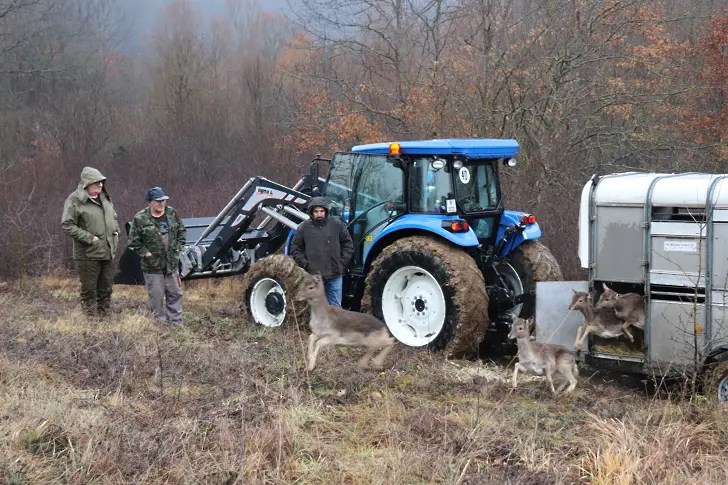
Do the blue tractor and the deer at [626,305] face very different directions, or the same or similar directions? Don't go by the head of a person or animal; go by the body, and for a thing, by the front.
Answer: same or similar directions

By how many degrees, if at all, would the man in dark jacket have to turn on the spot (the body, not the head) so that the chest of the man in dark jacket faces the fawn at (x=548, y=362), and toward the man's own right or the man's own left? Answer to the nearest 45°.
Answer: approximately 45° to the man's own left

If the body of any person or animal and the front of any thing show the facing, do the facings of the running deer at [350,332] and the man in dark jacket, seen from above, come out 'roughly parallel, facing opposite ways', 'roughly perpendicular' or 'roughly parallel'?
roughly perpendicular

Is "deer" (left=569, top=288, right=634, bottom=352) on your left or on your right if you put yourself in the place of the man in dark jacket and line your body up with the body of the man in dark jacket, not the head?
on your left

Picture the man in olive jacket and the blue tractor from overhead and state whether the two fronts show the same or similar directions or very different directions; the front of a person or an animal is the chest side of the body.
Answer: very different directions

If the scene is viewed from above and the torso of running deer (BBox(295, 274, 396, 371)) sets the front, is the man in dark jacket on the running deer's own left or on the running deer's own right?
on the running deer's own right

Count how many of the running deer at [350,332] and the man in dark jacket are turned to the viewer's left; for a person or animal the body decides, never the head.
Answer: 1

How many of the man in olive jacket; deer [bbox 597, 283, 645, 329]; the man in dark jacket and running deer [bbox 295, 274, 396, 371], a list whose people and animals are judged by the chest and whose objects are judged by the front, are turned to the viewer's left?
2

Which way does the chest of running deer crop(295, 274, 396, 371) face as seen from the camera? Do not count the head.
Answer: to the viewer's left

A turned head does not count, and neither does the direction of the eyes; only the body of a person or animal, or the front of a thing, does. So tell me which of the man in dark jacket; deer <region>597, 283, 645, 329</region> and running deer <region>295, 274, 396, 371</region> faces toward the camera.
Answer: the man in dark jacket

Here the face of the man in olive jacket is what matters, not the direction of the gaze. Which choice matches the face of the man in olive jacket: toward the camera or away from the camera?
toward the camera

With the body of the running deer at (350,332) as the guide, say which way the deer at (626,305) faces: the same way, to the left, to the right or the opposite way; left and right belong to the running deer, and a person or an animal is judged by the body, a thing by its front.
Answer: the same way

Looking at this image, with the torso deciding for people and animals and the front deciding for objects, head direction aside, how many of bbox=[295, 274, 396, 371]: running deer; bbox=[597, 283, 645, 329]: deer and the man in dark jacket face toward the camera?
1

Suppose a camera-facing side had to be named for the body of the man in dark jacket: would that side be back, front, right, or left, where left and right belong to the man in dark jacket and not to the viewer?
front

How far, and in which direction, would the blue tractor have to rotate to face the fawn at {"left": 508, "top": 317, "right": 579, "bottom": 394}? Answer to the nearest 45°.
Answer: approximately 180°

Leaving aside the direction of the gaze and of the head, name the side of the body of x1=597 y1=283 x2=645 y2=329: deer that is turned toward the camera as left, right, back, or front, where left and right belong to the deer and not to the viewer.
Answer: left
